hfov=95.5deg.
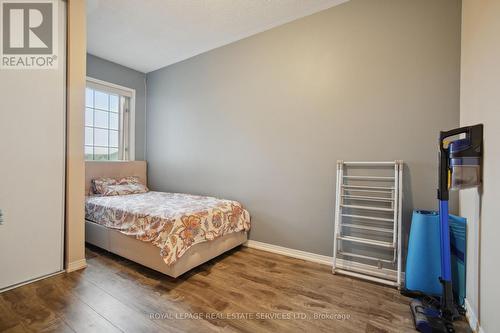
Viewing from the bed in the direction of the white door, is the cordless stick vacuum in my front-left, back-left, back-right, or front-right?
back-left

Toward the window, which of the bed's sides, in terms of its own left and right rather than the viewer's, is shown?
back

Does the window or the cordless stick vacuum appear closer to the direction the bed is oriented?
the cordless stick vacuum

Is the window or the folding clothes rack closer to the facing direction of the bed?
the folding clothes rack

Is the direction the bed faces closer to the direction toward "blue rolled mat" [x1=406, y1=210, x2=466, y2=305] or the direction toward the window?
the blue rolled mat

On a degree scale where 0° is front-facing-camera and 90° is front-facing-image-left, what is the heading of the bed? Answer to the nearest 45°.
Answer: approximately 315°

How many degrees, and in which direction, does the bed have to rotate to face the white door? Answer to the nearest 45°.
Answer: approximately 135° to its right

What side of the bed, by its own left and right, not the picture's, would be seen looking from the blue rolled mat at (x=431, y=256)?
front

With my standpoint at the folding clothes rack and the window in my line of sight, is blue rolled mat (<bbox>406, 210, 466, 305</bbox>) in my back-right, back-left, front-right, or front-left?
back-left

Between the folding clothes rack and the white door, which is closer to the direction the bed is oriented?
the folding clothes rack

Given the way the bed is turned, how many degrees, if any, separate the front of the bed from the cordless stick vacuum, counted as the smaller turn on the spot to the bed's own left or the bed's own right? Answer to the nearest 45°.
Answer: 0° — it already faces it

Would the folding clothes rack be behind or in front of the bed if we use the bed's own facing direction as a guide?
in front

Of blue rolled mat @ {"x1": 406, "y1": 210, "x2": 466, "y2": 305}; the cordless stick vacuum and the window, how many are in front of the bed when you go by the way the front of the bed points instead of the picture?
2
